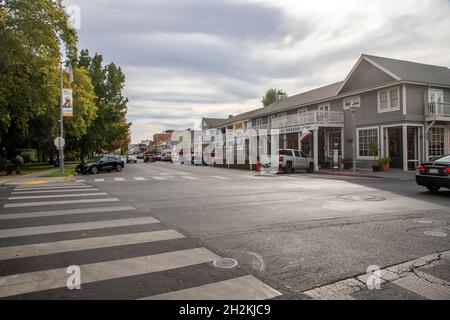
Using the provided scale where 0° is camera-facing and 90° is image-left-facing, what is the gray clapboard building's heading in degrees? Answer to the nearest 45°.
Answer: approximately 45°

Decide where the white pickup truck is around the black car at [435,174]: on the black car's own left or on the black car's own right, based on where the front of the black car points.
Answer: on the black car's own left

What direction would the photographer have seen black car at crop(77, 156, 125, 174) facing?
facing the viewer and to the left of the viewer

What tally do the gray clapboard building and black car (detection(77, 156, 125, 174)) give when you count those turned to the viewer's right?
0

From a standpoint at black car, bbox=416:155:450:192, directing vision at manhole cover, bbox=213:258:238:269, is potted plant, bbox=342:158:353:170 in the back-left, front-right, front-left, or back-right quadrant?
back-right

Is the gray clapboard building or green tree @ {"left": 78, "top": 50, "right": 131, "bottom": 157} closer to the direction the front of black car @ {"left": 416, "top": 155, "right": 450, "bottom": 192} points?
the gray clapboard building

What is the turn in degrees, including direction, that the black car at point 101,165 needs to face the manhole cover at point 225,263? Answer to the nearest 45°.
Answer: approximately 45° to its left

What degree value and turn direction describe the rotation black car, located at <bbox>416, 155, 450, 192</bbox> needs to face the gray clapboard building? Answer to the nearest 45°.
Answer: approximately 45° to its left

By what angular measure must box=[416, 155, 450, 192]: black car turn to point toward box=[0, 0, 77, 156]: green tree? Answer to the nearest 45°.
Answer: approximately 135° to its left

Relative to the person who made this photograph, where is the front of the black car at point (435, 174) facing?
facing away from the viewer and to the right of the viewer

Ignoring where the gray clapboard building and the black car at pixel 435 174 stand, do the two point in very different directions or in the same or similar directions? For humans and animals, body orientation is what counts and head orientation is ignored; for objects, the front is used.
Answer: very different directions

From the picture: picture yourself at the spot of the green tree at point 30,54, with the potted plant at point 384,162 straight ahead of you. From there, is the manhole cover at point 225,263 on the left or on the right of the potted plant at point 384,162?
right
